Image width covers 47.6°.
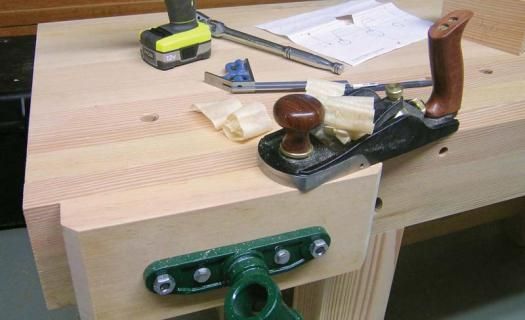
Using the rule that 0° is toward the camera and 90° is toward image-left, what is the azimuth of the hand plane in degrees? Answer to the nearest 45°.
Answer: approximately 45°

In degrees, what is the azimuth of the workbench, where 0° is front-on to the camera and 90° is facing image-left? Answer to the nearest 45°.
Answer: approximately 0°
